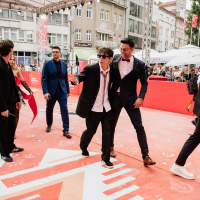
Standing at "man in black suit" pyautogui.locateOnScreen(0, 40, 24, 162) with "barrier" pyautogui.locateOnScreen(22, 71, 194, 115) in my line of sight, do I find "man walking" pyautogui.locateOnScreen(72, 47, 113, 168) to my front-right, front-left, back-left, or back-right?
front-right

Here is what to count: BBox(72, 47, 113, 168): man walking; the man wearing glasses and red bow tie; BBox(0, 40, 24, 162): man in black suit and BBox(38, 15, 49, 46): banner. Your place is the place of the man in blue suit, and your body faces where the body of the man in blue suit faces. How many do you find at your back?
1

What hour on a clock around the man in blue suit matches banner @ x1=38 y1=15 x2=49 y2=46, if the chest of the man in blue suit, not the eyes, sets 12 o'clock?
The banner is roughly at 6 o'clock from the man in blue suit.

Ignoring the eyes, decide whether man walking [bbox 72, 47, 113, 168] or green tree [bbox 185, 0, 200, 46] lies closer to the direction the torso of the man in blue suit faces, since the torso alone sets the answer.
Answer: the man walking

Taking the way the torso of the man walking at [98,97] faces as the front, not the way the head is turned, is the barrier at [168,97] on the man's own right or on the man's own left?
on the man's own left

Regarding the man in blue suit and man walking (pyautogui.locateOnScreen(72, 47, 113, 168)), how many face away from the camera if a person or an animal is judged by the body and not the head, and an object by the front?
0

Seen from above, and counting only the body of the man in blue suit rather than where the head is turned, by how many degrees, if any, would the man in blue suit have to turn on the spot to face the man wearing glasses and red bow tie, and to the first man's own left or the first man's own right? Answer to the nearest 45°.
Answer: approximately 45° to the first man's own left

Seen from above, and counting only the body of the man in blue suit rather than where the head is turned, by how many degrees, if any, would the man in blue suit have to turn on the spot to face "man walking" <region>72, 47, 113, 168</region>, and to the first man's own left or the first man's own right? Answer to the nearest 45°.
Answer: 0° — they already face them

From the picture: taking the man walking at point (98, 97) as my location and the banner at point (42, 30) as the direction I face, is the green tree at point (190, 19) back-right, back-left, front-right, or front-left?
front-right

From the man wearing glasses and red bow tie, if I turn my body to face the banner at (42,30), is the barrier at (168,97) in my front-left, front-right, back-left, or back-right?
front-right

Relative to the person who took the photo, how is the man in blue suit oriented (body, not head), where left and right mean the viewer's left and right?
facing the viewer
